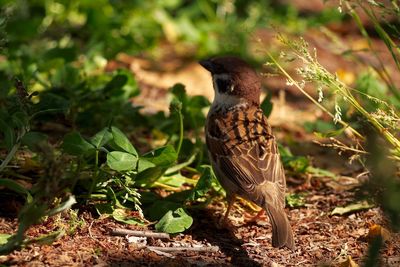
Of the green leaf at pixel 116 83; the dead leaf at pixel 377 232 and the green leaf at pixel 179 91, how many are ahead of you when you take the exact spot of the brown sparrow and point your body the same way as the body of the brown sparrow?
2

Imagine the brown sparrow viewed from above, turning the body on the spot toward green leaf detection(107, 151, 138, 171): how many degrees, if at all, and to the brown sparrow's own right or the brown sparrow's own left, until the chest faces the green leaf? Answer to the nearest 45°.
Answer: approximately 90° to the brown sparrow's own left

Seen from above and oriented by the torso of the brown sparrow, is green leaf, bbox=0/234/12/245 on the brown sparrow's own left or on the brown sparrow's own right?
on the brown sparrow's own left

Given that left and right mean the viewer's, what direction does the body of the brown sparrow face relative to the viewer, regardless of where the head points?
facing away from the viewer and to the left of the viewer

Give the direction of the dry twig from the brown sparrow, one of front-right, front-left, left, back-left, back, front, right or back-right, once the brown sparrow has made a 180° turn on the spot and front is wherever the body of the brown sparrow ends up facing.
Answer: right

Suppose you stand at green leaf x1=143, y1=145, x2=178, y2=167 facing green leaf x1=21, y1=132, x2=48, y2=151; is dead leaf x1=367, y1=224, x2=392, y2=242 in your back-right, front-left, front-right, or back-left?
back-left

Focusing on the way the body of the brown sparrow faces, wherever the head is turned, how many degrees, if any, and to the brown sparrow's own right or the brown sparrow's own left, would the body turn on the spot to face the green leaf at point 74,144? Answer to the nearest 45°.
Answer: approximately 90° to the brown sparrow's own left

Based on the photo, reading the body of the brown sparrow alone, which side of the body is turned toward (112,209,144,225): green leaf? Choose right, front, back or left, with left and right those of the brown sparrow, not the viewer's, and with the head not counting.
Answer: left

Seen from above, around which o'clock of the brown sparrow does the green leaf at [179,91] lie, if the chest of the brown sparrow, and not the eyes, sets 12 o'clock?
The green leaf is roughly at 12 o'clock from the brown sparrow.

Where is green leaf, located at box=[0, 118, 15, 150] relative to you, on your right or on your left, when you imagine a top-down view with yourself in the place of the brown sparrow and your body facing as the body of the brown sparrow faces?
on your left

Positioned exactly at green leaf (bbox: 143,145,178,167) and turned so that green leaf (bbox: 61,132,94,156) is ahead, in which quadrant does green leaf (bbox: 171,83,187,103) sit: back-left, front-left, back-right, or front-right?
back-right
